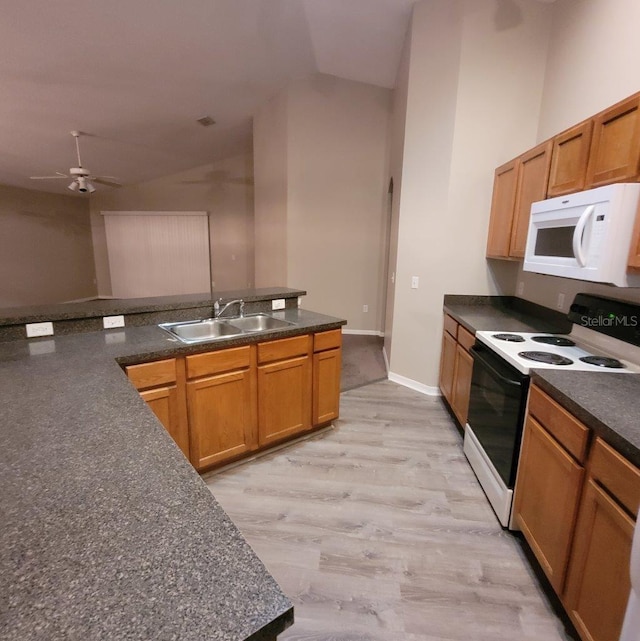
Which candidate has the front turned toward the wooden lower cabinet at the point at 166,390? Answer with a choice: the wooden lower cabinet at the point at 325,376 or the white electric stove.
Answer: the white electric stove

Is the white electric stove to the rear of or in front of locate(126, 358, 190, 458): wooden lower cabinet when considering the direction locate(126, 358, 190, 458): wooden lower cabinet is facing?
in front

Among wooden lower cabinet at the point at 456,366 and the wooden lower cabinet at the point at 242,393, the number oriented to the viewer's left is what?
1

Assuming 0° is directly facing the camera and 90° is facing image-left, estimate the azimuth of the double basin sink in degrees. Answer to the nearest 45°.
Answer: approximately 315°

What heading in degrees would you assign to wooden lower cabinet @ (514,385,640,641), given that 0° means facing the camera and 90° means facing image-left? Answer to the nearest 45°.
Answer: approximately 45°

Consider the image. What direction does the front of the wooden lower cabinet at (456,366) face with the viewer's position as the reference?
facing to the left of the viewer

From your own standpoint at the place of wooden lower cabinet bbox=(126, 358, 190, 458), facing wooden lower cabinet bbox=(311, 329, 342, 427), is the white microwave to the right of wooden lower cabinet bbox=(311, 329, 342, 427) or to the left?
right

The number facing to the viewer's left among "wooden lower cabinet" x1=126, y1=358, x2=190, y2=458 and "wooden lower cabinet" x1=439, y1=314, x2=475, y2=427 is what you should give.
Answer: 1

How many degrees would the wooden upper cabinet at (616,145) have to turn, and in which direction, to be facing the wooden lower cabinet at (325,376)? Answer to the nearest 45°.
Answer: approximately 45° to its right

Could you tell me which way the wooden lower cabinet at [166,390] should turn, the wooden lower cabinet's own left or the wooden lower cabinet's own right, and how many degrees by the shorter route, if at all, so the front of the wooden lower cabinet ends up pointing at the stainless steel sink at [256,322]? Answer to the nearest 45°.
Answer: approximately 90° to the wooden lower cabinet's own left

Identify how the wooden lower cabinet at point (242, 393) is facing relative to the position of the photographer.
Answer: facing the viewer and to the right of the viewer
